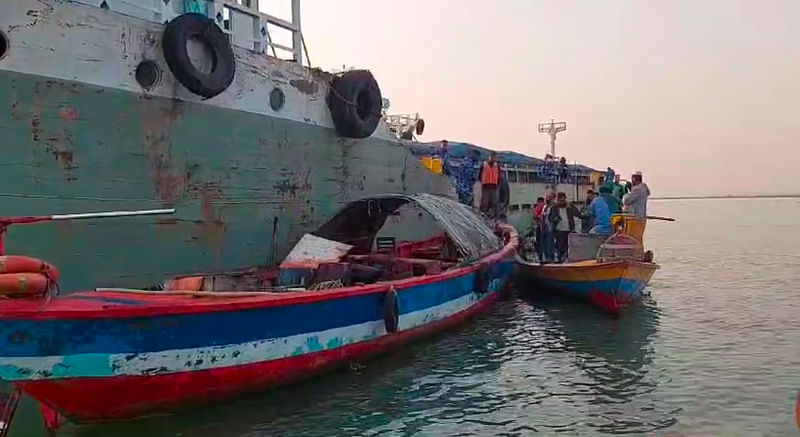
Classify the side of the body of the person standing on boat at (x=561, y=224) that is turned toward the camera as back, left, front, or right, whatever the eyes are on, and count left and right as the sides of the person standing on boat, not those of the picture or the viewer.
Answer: front

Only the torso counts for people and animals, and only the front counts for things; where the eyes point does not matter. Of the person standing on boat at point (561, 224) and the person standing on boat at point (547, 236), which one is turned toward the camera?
the person standing on boat at point (561, 224)

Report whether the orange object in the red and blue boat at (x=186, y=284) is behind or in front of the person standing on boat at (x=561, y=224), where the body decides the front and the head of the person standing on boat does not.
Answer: in front

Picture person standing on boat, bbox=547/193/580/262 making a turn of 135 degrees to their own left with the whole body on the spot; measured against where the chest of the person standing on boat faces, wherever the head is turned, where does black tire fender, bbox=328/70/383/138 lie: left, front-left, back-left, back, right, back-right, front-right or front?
back

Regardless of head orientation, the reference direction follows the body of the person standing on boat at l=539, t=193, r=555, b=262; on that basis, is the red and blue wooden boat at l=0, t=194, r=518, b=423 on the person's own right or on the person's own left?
on the person's own right

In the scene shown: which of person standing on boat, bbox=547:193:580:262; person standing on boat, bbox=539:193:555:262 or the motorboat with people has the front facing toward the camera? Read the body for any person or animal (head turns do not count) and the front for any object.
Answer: person standing on boat, bbox=547:193:580:262

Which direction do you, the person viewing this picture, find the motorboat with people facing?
facing the viewer and to the right of the viewer

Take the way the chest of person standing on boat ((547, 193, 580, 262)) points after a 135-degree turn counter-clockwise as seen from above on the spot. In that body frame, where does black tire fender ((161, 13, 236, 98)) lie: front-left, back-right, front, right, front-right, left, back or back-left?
back
